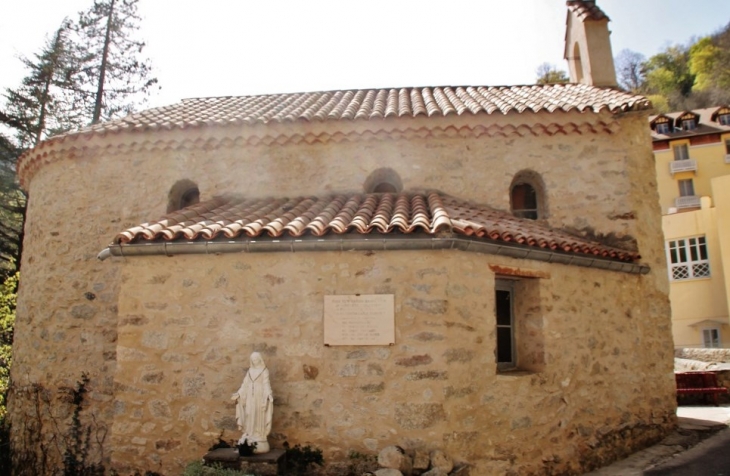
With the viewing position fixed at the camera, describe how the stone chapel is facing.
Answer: facing to the right of the viewer

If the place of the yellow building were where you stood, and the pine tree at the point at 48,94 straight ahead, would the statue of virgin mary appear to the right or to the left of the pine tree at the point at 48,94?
left

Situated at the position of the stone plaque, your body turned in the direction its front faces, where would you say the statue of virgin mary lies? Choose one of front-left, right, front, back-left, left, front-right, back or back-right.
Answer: right

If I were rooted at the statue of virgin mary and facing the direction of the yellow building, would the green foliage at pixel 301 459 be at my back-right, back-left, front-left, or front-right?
front-right

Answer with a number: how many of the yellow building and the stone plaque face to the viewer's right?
0

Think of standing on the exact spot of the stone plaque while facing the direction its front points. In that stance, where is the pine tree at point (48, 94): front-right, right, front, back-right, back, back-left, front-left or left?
back-right

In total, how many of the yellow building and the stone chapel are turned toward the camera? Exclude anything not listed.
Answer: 1

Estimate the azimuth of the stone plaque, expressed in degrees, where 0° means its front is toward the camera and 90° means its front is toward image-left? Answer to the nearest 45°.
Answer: approximately 0°

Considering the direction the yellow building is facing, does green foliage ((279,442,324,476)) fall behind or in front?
in front

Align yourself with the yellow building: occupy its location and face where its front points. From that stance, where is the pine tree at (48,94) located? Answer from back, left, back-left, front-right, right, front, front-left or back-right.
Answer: front-right

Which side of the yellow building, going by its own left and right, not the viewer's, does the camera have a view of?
front

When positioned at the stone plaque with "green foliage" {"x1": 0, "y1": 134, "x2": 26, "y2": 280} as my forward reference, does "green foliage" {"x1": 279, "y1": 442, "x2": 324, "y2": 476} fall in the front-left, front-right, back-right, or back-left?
front-left
